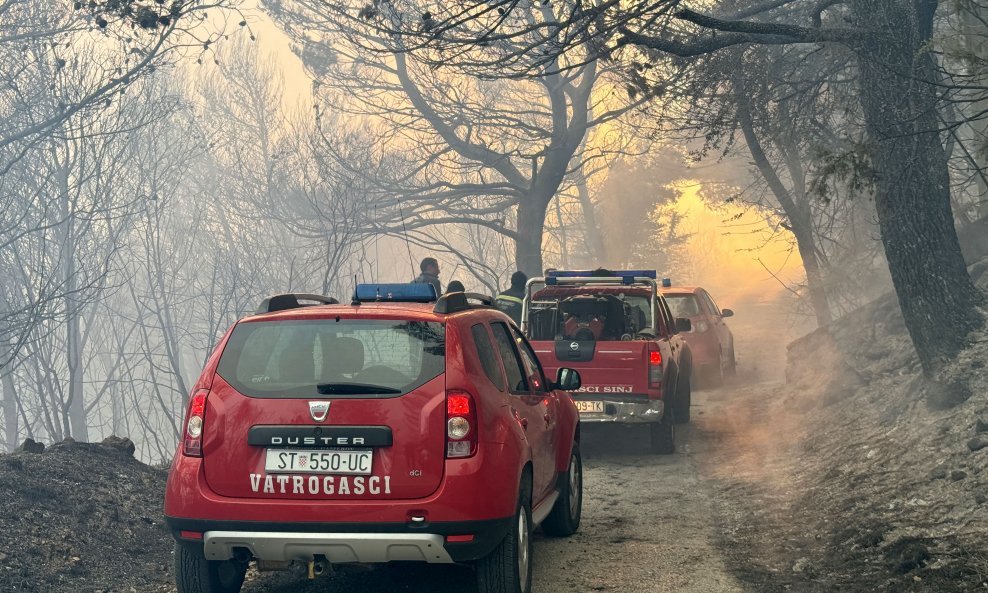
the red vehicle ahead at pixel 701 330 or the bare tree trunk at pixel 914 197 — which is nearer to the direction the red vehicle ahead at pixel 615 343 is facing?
the red vehicle ahead

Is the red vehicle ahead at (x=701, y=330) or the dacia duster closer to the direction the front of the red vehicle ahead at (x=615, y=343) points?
the red vehicle ahead

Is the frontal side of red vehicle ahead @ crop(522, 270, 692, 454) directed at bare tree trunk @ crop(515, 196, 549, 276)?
yes

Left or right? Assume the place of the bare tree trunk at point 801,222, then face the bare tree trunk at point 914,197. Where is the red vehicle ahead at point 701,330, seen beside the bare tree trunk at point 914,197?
right

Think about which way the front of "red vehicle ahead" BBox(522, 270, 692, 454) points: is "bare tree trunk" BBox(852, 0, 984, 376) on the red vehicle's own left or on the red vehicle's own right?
on the red vehicle's own right

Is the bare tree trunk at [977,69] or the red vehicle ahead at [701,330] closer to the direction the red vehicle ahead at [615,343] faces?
the red vehicle ahead

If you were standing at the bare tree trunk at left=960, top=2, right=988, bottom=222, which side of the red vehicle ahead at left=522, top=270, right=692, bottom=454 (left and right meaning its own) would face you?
right

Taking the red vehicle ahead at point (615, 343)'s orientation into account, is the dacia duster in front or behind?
behind

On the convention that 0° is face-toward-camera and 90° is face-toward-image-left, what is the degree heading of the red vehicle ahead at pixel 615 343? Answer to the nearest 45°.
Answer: approximately 180°
